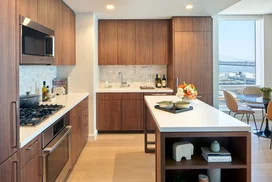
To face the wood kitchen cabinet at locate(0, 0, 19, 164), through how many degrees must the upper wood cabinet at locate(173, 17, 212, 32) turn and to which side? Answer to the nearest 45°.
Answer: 0° — it already faces it

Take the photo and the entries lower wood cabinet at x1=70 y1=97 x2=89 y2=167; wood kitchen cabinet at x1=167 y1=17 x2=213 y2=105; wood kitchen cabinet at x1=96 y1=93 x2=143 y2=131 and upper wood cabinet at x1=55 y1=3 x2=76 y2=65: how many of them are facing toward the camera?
2

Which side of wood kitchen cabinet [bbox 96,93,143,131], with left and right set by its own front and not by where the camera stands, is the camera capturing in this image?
front

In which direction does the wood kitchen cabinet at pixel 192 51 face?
toward the camera

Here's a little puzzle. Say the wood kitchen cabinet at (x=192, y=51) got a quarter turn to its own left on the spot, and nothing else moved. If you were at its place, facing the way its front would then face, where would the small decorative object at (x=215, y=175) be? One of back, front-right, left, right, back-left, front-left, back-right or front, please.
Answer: right

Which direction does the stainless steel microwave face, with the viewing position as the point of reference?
facing the viewer and to the right of the viewer

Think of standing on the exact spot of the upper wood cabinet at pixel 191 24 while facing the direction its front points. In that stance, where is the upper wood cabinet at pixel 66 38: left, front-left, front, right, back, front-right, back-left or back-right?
front-right

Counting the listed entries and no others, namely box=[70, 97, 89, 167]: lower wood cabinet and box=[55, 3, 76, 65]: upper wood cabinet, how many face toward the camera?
0

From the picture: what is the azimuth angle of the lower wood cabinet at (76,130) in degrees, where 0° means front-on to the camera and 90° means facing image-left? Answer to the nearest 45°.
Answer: approximately 270°

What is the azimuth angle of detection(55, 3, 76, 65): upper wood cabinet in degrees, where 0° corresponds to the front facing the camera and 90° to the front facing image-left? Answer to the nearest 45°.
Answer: approximately 270°

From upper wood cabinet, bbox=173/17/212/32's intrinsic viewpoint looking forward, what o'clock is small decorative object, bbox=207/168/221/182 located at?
The small decorative object is roughly at 12 o'clock from the upper wood cabinet.

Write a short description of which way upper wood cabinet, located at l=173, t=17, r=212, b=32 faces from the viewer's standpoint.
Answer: facing the viewer

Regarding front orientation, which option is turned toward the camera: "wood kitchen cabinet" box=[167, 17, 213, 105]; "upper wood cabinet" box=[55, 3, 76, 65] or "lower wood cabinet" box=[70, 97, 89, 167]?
the wood kitchen cabinet

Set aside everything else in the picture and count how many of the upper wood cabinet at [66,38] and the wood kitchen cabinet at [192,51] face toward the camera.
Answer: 1
